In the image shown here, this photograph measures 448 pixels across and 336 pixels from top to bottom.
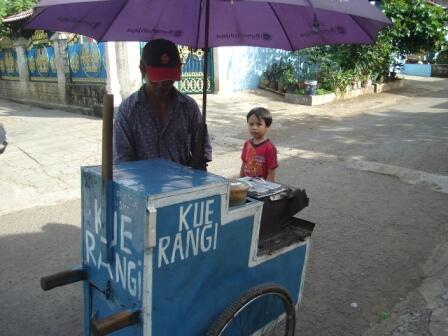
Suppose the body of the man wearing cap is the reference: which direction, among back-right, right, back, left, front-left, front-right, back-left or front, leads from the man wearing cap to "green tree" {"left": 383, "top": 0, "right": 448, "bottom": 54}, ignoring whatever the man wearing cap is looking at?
back-left

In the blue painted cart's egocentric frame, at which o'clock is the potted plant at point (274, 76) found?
The potted plant is roughly at 11 o'clock from the blue painted cart.

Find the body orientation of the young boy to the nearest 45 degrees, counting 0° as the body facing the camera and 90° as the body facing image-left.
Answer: approximately 45°

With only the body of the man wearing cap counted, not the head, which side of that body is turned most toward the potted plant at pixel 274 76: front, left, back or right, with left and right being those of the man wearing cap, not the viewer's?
back

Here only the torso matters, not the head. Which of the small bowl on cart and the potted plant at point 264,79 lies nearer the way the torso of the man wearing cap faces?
the small bowl on cart

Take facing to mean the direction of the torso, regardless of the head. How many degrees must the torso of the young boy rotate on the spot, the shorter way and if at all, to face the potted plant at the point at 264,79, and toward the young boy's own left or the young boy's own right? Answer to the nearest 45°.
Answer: approximately 135° to the young boy's own right

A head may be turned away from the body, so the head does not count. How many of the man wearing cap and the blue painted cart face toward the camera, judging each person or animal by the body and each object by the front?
1

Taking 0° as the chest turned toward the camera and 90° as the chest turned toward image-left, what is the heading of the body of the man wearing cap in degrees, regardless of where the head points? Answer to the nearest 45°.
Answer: approximately 0°

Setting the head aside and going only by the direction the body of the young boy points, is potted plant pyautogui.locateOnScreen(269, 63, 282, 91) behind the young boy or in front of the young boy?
behind

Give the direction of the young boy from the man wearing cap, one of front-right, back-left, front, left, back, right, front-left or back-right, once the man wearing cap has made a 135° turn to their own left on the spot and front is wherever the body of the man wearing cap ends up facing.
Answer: front
